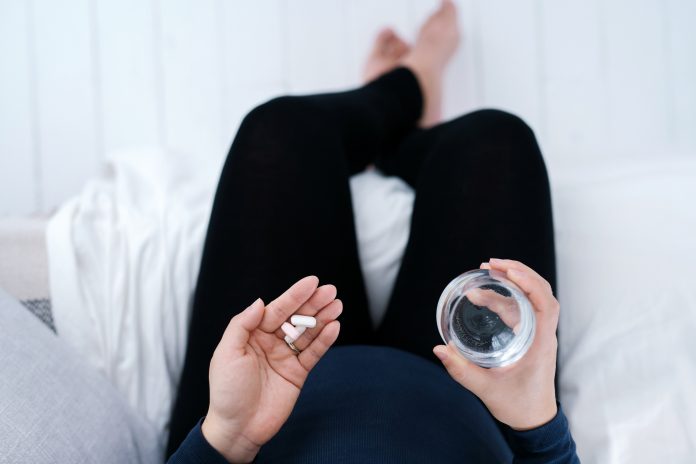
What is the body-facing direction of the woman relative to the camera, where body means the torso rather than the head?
away from the camera
